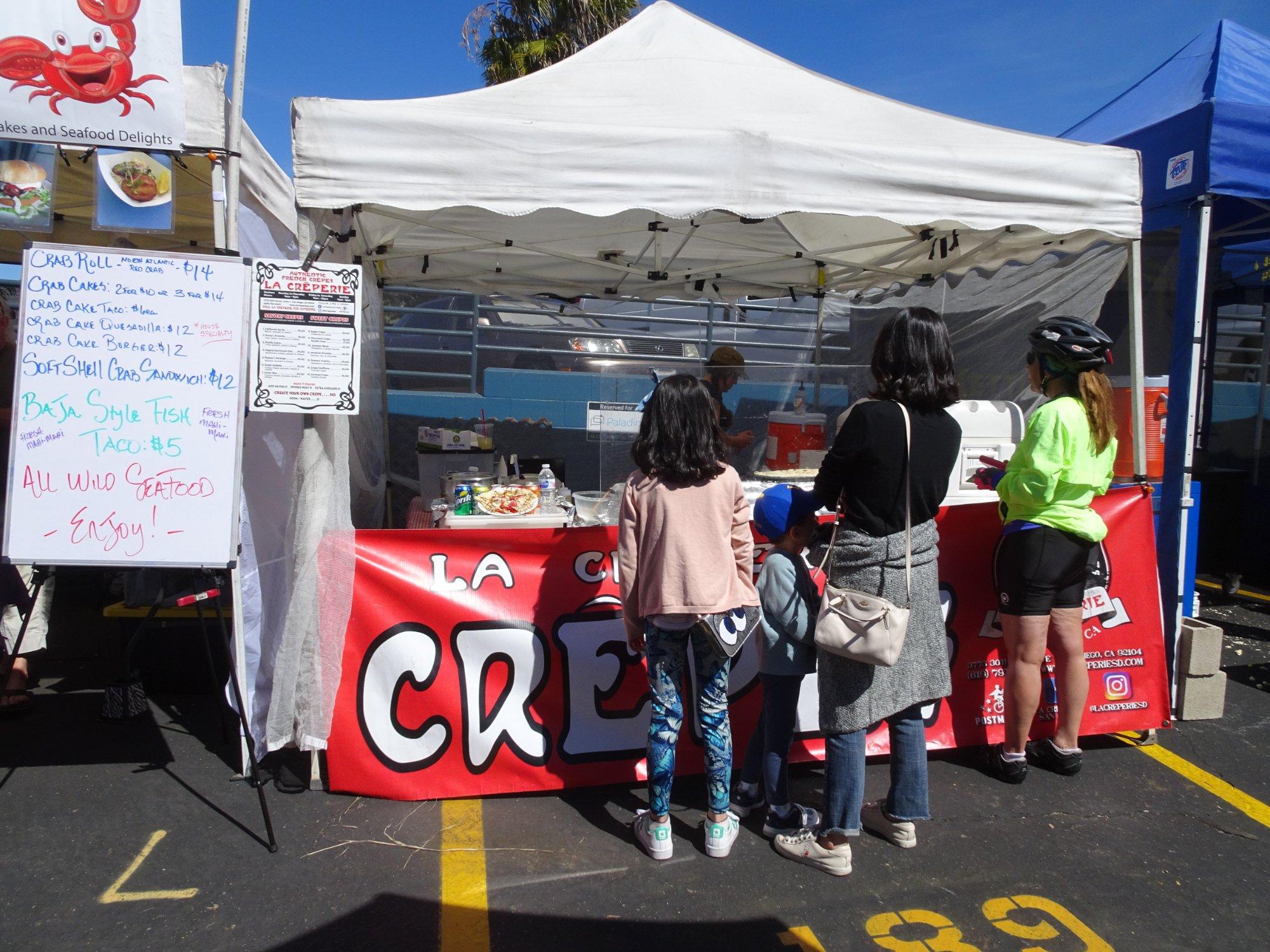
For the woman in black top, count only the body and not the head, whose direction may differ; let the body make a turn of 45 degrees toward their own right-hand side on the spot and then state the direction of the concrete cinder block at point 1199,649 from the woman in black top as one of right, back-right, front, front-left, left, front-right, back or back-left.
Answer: front-right

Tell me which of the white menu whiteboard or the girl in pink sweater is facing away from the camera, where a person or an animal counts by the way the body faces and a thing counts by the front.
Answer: the girl in pink sweater

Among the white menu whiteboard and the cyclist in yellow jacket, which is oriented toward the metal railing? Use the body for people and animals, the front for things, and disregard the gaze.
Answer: the cyclist in yellow jacket

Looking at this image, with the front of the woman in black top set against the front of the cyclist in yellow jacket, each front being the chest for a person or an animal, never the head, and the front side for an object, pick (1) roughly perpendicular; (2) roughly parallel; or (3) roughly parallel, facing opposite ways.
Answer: roughly parallel

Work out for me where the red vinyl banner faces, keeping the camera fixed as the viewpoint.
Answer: facing the viewer

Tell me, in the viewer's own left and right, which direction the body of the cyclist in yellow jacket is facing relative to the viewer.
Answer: facing away from the viewer and to the left of the viewer

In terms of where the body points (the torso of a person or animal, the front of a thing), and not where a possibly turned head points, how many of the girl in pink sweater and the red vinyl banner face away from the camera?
1

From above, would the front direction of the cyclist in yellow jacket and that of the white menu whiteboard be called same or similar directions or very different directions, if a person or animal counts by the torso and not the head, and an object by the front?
very different directions

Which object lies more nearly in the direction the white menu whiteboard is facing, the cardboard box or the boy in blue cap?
the boy in blue cap

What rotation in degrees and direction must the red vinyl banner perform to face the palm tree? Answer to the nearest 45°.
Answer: approximately 180°

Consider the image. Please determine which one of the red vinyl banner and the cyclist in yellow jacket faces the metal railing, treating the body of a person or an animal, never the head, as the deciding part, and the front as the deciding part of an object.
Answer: the cyclist in yellow jacket

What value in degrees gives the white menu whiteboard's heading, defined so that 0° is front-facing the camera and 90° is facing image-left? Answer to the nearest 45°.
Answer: approximately 0°

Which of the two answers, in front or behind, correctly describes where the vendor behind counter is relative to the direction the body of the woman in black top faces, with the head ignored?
in front

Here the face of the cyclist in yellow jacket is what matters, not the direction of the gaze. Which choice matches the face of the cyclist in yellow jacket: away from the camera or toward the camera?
away from the camera
